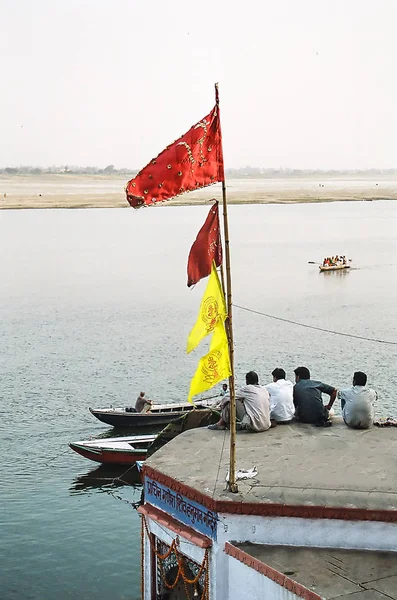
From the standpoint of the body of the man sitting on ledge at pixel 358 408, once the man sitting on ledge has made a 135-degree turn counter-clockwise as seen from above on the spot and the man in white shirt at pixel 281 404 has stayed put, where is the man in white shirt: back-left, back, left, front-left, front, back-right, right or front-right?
front-right

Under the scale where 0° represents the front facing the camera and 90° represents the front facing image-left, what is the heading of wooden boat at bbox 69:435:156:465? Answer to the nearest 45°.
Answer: approximately 90°

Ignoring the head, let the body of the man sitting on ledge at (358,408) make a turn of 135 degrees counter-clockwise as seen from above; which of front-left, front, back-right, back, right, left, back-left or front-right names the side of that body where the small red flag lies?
front

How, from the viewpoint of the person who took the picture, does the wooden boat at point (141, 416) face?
facing to the left of the viewer

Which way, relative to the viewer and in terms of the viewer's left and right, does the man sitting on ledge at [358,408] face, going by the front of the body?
facing away from the viewer

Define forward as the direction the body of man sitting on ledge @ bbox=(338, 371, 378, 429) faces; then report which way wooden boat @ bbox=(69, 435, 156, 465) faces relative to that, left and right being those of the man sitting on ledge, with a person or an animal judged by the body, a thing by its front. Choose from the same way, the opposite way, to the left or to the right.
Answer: to the left

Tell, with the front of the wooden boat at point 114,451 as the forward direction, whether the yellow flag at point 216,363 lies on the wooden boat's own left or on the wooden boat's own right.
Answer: on the wooden boat's own left

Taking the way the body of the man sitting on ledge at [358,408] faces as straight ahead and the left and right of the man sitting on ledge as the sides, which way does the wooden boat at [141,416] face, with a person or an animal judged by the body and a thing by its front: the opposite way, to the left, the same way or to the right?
to the left

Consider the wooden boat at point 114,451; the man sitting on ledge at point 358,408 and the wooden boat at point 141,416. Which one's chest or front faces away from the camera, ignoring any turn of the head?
the man sitting on ledge

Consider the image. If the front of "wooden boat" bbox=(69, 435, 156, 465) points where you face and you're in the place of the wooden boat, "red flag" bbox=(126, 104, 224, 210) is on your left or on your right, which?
on your left

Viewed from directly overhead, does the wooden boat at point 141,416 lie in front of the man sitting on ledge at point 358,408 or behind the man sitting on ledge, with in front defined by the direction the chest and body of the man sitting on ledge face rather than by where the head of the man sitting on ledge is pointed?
in front

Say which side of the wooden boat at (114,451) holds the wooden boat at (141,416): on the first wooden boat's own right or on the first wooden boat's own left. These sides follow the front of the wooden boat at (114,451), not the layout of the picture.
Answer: on the first wooden boat's own right

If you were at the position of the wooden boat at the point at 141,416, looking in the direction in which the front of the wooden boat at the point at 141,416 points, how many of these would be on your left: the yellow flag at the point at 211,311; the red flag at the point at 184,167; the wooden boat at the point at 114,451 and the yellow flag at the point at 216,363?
4
